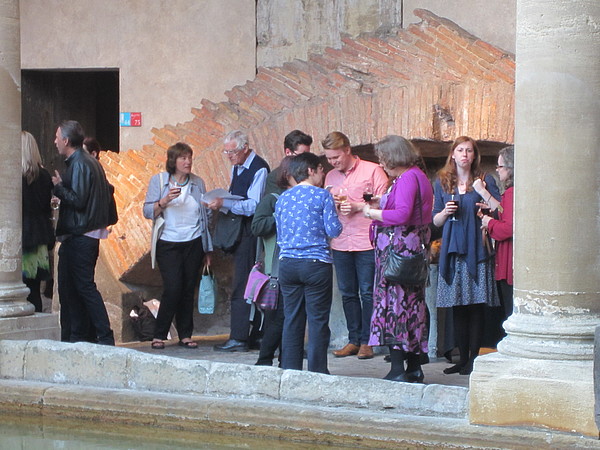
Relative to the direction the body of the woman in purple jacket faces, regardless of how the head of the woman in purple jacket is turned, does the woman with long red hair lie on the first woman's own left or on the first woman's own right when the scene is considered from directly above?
on the first woman's own right

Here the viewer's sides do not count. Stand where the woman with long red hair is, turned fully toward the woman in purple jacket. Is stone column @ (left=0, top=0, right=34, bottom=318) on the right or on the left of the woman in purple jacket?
right

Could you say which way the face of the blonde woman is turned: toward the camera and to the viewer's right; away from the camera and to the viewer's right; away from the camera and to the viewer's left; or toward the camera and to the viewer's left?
away from the camera and to the viewer's right

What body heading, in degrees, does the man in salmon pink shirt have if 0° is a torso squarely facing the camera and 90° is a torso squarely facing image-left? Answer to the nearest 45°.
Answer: approximately 45°

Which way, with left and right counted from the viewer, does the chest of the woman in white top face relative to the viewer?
facing the viewer

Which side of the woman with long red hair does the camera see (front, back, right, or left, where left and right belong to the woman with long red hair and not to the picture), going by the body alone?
front

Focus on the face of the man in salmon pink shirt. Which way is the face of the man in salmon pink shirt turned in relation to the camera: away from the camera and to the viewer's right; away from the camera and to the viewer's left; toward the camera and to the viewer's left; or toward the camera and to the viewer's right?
toward the camera and to the viewer's left

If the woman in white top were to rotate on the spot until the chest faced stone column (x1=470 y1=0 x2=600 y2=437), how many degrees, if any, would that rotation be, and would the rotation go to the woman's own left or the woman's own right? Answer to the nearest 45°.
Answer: approximately 45° to the woman's own left

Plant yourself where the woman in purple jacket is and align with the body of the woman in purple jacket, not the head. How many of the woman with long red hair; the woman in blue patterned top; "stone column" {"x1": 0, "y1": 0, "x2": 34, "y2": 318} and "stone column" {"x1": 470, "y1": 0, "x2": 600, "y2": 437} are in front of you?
2

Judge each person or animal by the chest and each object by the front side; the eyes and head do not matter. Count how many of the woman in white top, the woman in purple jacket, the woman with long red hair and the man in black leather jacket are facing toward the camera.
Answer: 2

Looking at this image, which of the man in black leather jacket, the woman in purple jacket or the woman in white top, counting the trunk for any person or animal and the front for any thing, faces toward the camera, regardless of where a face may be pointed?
the woman in white top

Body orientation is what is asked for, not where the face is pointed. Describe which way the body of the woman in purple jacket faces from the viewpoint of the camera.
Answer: to the viewer's left

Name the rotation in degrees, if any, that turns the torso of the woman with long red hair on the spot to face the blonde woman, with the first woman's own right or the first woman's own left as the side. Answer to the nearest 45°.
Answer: approximately 90° to the first woman's own right
